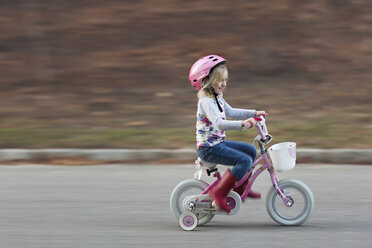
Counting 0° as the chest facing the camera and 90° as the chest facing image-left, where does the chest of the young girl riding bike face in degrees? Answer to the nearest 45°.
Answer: approximately 270°

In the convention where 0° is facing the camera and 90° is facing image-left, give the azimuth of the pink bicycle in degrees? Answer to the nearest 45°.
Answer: approximately 270°
